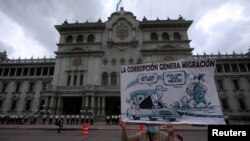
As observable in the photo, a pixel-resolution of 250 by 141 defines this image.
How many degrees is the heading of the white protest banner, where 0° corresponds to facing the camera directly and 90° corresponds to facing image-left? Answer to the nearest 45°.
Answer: approximately 0°

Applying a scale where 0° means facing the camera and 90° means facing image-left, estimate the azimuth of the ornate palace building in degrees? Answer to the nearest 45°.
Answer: approximately 0°

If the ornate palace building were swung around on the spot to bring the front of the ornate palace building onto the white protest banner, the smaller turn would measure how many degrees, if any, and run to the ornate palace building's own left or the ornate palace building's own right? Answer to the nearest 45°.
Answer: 0° — it already faces it

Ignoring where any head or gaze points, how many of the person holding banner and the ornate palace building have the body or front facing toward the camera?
2

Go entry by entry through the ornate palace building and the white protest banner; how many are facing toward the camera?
2

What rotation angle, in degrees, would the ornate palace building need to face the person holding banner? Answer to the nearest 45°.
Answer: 0° — it already faces them

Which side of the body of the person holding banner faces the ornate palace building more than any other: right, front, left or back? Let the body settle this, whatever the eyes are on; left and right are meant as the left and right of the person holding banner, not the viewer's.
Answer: back

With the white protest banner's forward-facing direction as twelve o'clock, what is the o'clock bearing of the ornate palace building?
The ornate palace building is roughly at 5 o'clock from the white protest banner.
